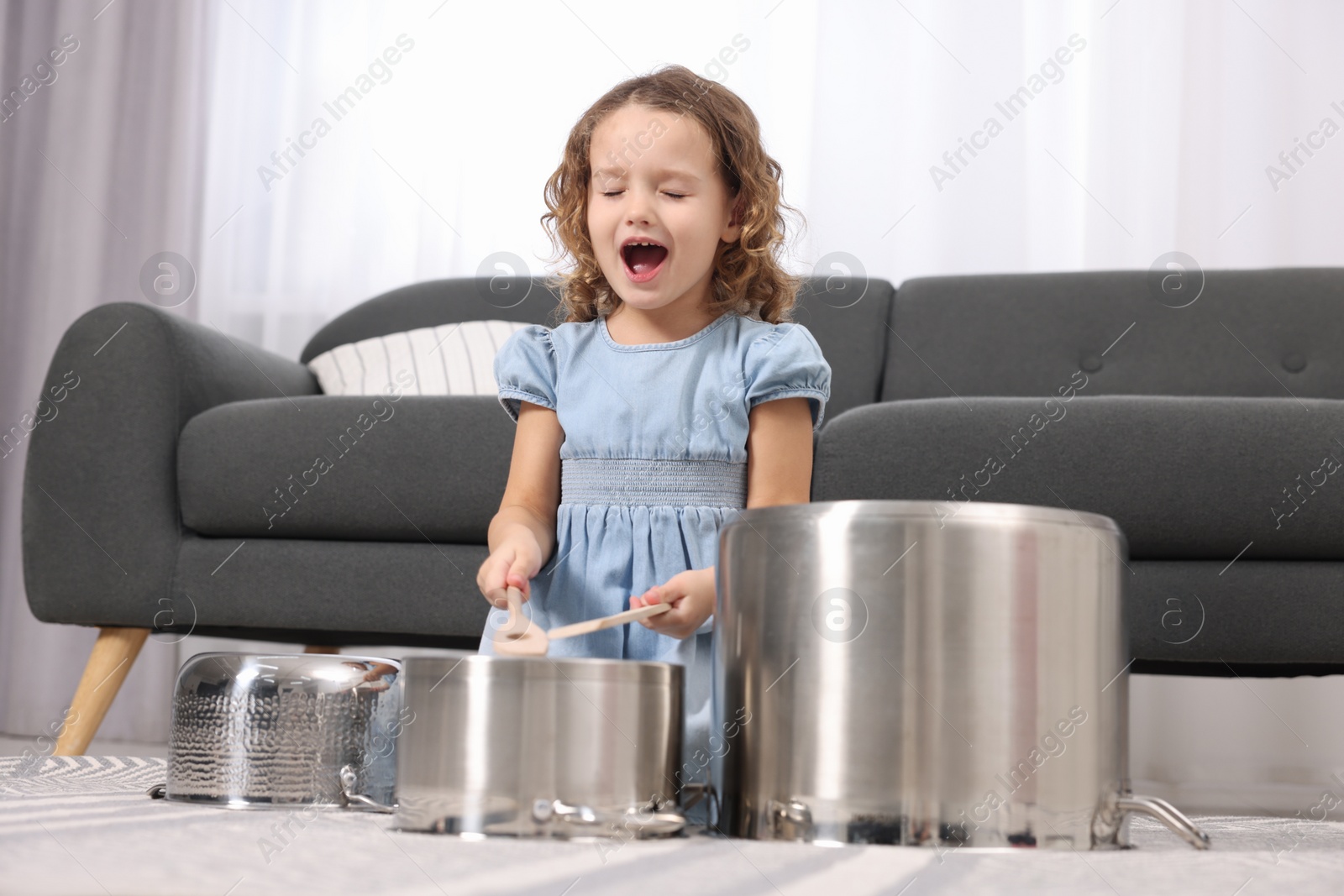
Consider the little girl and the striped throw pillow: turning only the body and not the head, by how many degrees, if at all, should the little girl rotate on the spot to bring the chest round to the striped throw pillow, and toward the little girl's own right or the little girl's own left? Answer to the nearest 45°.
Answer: approximately 180°

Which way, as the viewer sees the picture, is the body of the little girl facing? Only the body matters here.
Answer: toward the camera

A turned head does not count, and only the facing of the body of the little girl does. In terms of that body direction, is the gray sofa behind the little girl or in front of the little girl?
behind

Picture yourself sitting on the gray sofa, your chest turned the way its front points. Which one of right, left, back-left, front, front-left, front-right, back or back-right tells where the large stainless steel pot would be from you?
front

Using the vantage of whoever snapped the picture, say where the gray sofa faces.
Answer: facing the viewer

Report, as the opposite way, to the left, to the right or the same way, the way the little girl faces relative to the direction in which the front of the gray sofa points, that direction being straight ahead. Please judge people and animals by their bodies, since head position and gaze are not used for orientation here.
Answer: the same way

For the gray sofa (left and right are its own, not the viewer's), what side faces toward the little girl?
front

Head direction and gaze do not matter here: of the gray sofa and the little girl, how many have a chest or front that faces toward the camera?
2

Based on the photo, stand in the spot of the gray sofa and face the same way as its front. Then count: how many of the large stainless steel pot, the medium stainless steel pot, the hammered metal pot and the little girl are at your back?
0
